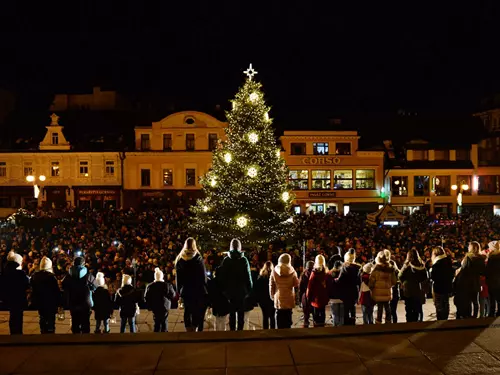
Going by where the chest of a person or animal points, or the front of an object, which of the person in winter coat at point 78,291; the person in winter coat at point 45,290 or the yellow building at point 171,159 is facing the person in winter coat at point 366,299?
the yellow building

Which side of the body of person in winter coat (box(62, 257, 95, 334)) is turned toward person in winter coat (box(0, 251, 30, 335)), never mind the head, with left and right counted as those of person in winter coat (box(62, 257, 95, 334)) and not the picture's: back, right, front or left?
left

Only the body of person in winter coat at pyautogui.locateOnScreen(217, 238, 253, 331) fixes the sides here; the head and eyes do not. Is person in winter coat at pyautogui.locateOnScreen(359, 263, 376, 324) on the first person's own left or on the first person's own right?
on the first person's own right

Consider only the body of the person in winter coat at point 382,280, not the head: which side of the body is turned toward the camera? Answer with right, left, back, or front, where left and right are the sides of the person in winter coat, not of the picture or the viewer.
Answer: back

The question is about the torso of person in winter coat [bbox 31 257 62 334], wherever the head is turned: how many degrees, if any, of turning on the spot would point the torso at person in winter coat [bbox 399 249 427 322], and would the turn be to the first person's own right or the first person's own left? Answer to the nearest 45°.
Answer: approximately 90° to the first person's own right

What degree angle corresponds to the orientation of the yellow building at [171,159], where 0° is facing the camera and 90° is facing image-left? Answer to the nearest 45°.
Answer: approximately 0°

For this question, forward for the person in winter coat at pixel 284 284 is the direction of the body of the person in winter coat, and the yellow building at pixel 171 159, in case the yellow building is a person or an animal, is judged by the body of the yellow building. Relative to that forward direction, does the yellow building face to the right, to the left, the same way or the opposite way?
the opposite way

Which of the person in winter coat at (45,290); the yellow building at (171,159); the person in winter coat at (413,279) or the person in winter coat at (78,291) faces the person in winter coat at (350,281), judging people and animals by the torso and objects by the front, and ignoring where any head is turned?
the yellow building

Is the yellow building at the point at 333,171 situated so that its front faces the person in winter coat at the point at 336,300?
yes

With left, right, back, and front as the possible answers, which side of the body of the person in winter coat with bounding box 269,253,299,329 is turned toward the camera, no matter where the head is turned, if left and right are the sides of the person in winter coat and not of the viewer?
back

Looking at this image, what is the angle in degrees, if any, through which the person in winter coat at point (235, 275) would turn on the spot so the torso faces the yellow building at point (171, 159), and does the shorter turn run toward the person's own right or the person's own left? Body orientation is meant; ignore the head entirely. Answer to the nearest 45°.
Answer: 0° — they already face it

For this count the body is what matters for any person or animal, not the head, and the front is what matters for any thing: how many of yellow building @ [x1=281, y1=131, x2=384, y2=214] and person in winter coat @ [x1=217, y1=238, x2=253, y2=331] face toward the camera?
1

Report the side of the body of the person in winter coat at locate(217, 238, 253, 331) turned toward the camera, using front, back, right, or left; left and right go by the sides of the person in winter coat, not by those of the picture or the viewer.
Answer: back

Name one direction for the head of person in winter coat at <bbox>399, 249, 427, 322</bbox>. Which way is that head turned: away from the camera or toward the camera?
away from the camera

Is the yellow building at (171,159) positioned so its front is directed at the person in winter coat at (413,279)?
yes

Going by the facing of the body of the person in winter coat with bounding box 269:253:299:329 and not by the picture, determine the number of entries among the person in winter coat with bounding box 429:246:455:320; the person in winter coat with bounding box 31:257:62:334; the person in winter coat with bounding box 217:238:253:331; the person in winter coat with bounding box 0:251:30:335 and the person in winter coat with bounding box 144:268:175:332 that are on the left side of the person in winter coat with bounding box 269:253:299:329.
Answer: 4

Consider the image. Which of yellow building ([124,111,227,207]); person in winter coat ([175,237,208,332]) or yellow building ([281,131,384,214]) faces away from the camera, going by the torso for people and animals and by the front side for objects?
the person in winter coat

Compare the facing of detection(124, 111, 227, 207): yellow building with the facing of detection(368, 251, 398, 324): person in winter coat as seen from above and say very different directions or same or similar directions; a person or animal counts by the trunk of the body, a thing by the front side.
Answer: very different directions
